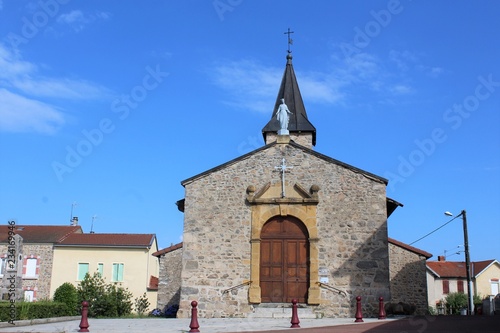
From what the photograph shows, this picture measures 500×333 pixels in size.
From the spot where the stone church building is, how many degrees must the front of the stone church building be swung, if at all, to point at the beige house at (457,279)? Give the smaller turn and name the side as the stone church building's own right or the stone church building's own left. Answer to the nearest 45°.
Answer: approximately 135° to the stone church building's own left

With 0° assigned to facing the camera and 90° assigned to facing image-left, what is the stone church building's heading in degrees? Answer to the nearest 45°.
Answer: approximately 0°

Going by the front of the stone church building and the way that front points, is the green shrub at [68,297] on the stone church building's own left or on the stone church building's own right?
on the stone church building's own right

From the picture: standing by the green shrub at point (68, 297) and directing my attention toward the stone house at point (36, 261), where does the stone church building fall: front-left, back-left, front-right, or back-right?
back-right

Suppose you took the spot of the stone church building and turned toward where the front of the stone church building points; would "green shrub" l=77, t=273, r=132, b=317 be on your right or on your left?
on your right

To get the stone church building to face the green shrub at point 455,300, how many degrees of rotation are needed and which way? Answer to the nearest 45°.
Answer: approximately 135° to its left

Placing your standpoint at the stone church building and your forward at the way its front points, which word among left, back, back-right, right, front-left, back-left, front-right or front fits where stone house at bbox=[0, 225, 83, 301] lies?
back-right
